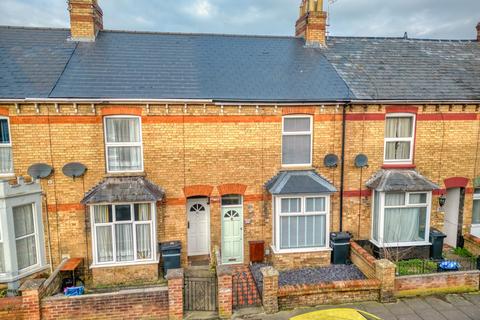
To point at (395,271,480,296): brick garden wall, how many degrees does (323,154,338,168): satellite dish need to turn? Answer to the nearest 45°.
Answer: approximately 45° to its left

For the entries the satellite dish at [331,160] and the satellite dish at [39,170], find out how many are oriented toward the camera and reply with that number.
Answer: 2

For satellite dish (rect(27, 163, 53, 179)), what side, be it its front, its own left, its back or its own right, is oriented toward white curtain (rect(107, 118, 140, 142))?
left

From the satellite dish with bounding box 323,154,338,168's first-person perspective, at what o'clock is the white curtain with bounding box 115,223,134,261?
The white curtain is roughly at 2 o'clock from the satellite dish.

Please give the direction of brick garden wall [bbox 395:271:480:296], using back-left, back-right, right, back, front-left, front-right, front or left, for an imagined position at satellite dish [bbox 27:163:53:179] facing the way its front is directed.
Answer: front-left

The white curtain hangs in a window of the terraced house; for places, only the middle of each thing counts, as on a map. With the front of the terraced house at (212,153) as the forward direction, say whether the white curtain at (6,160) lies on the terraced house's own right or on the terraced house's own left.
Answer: on the terraced house's own right

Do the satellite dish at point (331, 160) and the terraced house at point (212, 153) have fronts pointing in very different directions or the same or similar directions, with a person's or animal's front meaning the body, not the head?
same or similar directions

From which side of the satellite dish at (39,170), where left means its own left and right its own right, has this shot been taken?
front

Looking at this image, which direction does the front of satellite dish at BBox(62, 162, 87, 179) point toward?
toward the camera

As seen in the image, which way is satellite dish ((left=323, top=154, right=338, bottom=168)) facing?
toward the camera

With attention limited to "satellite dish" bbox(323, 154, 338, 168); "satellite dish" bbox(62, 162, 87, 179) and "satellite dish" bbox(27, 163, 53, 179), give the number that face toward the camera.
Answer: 3
